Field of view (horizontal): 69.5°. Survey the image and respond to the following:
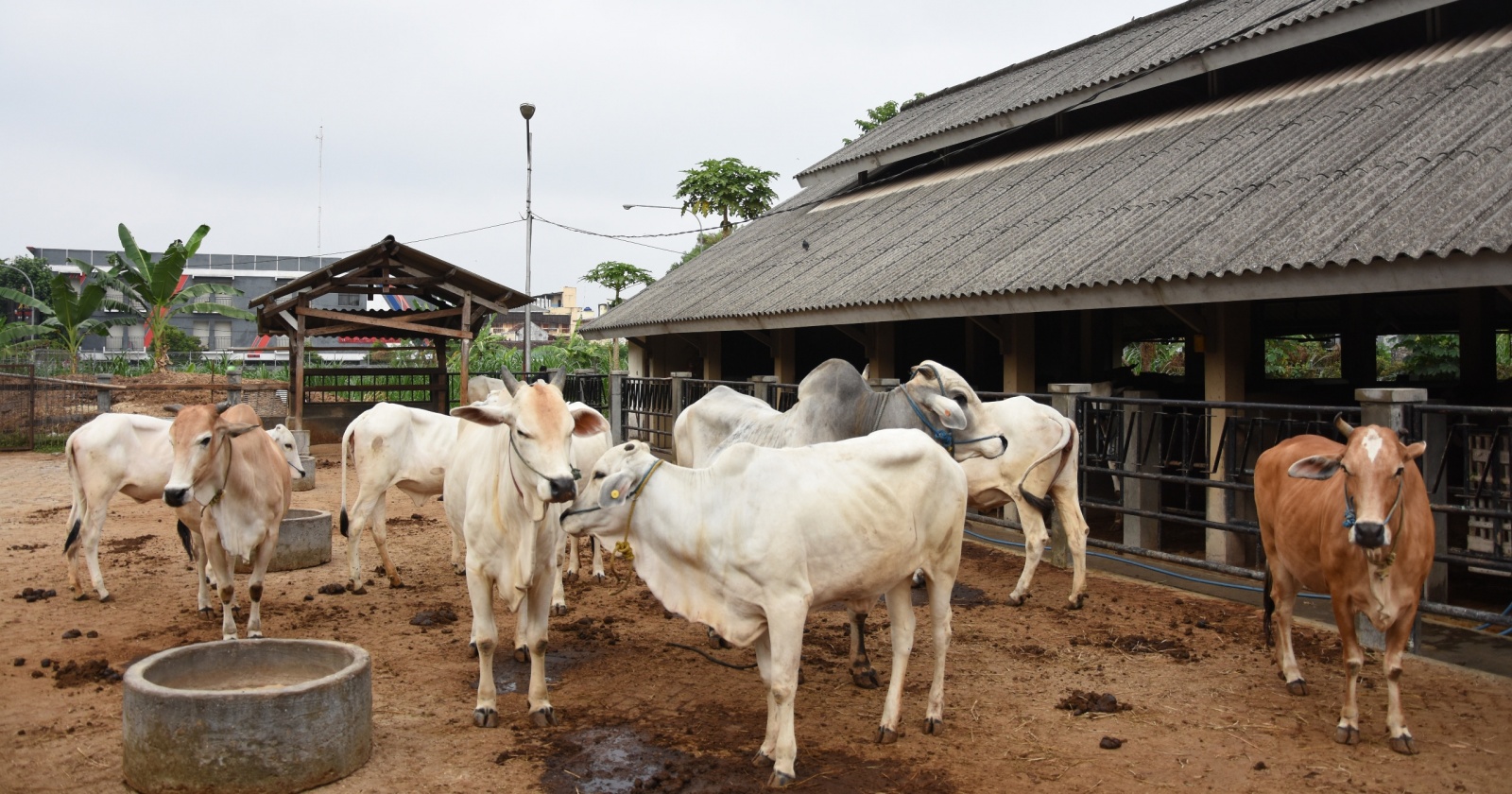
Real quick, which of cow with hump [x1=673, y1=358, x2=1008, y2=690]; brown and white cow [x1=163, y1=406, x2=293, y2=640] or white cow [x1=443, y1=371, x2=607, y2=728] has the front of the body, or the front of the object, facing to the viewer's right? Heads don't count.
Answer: the cow with hump

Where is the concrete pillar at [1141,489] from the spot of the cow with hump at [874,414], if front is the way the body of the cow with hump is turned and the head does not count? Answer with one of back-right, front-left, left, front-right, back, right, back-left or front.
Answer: front-left

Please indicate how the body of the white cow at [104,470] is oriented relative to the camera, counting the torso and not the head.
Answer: to the viewer's right

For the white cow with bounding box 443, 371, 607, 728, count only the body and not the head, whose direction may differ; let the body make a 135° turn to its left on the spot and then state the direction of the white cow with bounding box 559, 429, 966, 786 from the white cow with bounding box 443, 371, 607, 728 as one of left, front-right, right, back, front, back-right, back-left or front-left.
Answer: right

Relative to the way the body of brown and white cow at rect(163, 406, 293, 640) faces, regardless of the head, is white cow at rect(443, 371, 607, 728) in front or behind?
in front

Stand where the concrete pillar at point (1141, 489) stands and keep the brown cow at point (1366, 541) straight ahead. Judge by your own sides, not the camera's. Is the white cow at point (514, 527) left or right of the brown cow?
right

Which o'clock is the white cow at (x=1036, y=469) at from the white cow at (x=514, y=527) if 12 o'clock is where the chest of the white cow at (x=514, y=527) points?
the white cow at (x=1036, y=469) is roughly at 8 o'clock from the white cow at (x=514, y=527).

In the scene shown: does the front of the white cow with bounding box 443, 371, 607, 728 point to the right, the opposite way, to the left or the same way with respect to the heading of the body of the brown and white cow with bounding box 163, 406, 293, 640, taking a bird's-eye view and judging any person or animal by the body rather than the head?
the same way

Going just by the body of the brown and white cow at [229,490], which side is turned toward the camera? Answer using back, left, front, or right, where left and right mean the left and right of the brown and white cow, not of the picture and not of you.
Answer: front

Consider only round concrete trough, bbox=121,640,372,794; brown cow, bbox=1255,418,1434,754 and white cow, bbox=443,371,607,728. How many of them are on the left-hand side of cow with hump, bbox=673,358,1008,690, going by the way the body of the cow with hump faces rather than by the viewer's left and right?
0

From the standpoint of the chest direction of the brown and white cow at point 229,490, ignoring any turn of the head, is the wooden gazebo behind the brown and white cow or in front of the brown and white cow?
behind

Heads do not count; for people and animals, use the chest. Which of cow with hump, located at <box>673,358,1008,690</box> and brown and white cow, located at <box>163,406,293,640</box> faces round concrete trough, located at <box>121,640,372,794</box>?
the brown and white cow

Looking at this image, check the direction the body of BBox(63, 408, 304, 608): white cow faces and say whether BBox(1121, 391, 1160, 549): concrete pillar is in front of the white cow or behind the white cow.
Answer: in front

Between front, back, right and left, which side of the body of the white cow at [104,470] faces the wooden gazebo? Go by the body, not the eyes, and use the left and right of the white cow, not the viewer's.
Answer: left

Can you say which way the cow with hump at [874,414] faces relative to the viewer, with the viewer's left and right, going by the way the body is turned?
facing to the right of the viewer

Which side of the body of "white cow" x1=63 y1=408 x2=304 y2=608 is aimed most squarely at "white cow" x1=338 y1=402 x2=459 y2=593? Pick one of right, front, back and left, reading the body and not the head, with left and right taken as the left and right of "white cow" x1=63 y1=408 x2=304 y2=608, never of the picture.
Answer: front

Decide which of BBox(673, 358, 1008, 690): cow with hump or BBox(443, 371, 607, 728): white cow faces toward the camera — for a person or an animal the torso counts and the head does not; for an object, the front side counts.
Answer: the white cow
